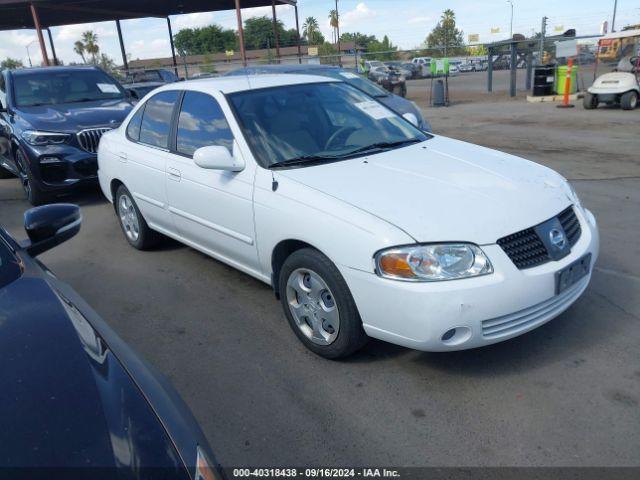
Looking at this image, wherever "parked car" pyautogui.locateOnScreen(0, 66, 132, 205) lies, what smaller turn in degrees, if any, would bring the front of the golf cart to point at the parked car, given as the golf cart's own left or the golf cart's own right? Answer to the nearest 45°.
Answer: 0° — it already faces it

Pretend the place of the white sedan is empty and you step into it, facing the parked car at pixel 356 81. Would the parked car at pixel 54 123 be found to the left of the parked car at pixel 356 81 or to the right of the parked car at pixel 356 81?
left

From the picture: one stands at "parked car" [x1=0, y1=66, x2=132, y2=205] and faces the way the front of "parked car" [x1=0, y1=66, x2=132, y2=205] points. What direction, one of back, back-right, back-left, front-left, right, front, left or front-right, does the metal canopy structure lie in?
back-left

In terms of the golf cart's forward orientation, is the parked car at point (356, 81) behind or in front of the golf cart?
in front

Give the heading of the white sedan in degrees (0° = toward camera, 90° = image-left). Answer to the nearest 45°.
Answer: approximately 315°

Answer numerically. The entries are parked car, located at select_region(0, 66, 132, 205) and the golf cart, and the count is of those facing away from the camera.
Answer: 0
